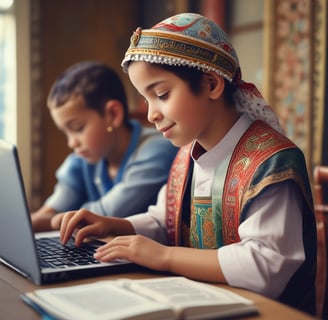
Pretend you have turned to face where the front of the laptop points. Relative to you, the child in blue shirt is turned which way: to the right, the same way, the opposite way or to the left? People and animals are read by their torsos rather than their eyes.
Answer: the opposite way

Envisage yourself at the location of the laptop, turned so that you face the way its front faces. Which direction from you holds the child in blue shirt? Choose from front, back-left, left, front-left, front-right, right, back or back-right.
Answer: front-left

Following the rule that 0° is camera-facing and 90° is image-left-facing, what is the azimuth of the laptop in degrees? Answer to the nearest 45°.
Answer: approximately 225°

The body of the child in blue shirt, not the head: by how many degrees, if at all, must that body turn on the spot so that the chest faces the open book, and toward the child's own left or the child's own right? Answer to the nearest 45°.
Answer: approximately 45° to the child's own left

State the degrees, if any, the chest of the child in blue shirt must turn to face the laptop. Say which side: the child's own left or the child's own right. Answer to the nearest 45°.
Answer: approximately 45° to the child's own left
